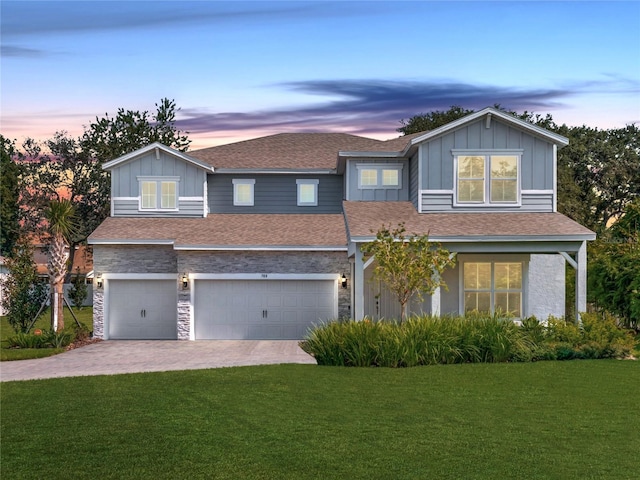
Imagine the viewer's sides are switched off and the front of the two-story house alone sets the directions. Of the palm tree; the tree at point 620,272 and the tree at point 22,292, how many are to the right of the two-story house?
2

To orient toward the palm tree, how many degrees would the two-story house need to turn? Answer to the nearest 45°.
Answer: approximately 90° to its right

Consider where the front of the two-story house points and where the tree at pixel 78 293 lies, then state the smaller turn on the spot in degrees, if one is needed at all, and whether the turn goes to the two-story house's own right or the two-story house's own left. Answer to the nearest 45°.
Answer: approximately 135° to the two-story house's own right

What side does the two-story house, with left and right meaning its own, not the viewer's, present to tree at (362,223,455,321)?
front

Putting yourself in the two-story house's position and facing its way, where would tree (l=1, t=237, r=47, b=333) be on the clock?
The tree is roughly at 3 o'clock from the two-story house.

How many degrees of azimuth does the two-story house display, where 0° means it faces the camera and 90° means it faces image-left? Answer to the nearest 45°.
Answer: approximately 0°

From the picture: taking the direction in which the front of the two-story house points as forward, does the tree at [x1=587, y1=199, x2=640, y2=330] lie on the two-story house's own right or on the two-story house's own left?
on the two-story house's own left

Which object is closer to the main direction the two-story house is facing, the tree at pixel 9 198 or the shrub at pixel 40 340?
the shrub

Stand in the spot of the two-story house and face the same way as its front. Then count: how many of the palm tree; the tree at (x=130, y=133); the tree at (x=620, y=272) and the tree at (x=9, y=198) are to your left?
1

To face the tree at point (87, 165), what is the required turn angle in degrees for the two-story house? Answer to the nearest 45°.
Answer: approximately 135° to its right
